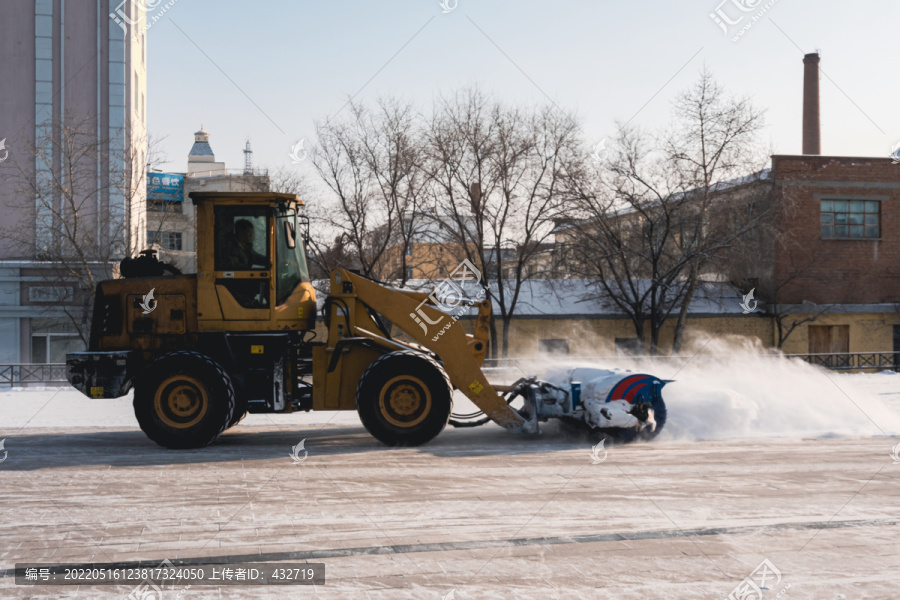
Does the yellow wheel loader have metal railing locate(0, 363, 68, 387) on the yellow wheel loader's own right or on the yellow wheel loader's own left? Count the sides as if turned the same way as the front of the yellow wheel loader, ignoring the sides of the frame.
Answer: on the yellow wheel loader's own left

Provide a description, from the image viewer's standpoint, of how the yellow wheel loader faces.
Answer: facing to the right of the viewer

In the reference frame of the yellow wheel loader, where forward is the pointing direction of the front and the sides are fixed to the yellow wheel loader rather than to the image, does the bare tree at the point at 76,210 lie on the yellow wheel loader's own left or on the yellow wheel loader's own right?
on the yellow wheel loader's own left

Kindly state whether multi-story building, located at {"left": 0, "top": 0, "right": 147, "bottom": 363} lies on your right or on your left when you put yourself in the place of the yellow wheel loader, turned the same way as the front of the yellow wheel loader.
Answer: on your left
